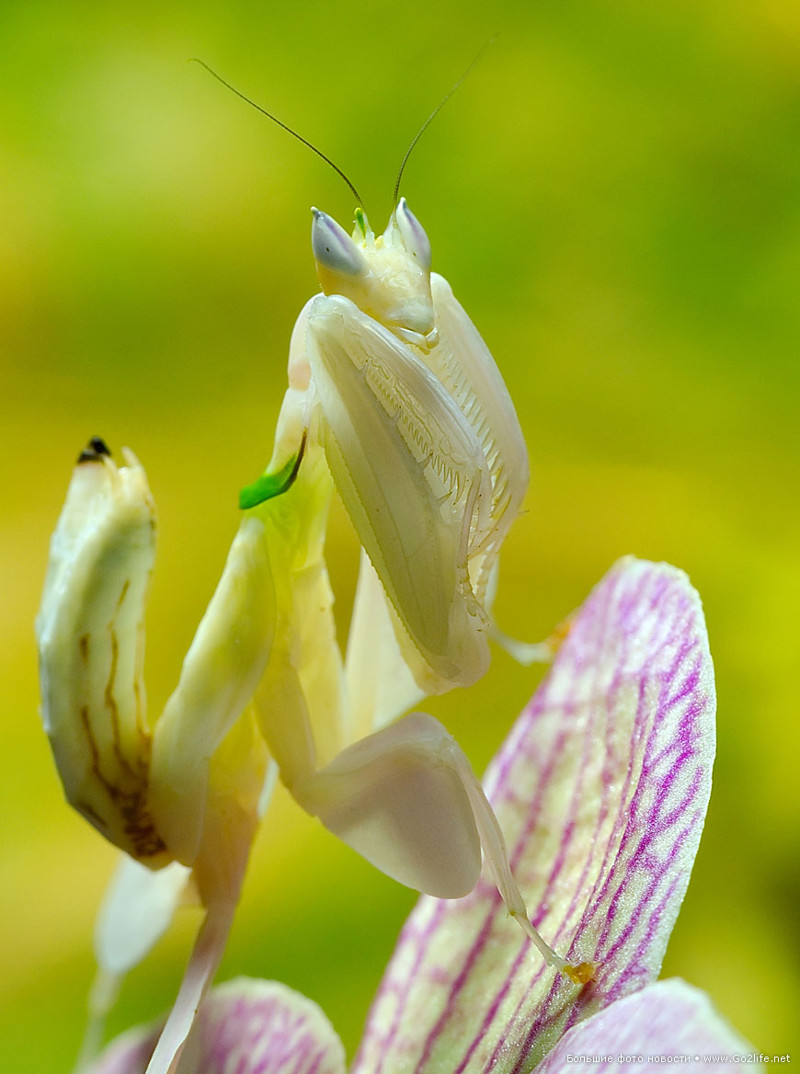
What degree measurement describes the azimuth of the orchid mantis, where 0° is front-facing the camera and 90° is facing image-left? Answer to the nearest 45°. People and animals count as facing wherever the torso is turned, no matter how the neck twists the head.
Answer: approximately 315°
